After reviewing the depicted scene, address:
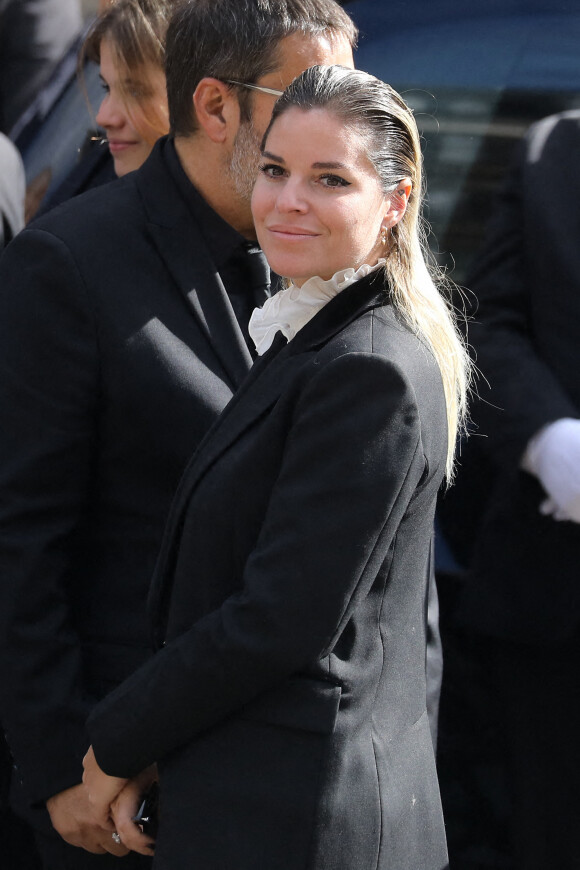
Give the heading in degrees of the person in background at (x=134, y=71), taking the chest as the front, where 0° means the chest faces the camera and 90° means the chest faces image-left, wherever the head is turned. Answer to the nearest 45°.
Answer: approximately 45°

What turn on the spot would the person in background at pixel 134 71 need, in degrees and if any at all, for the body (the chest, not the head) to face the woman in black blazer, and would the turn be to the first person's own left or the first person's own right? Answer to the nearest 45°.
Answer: approximately 45° to the first person's own left

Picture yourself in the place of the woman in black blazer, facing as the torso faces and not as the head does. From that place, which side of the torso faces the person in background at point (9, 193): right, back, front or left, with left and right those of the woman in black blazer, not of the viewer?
right

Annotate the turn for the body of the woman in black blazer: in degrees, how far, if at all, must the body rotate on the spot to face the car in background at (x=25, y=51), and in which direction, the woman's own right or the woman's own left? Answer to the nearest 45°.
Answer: approximately 90° to the woman's own right

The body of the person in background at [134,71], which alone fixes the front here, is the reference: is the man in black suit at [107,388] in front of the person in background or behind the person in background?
in front

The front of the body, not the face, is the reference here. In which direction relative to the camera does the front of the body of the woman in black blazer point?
to the viewer's left

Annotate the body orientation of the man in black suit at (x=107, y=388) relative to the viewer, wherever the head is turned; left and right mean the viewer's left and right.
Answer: facing the viewer and to the right of the viewer
